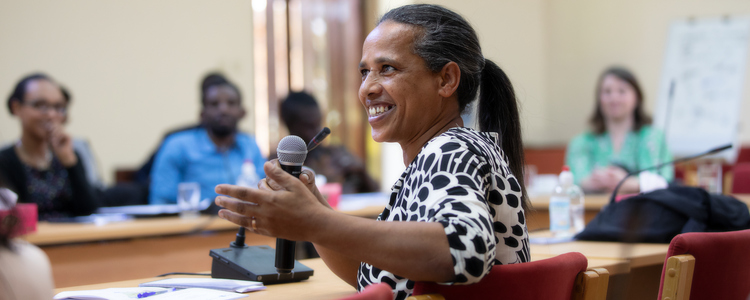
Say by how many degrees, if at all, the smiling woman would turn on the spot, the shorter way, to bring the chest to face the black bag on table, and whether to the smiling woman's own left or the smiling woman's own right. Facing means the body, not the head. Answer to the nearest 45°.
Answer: approximately 135° to the smiling woman's own right

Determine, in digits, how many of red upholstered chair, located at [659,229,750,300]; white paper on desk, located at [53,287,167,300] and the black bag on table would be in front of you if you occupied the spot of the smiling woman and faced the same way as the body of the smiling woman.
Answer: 1

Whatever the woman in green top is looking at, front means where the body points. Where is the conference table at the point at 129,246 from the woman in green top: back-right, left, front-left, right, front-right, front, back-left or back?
front-right

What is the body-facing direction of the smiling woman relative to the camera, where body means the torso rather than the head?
to the viewer's left

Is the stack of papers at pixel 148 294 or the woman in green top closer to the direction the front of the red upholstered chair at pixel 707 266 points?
the woman in green top

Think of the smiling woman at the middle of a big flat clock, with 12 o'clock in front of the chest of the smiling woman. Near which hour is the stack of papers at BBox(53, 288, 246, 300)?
The stack of papers is roughly at 12 o'clock from the smiling woman.

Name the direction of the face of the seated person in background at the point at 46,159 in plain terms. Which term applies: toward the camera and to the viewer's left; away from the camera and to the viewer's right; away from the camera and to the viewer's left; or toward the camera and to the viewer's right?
toward the camera and to the viewer's right

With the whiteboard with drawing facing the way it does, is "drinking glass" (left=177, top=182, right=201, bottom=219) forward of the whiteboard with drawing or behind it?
forward

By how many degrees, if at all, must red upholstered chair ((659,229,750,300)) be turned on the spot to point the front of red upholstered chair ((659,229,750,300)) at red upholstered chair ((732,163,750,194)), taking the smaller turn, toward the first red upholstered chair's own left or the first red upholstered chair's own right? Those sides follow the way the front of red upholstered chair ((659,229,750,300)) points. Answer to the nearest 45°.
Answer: approximately 45° to the first red upholstered chair's own right

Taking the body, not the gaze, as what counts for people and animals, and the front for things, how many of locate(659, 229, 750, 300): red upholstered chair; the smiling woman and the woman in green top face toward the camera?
1

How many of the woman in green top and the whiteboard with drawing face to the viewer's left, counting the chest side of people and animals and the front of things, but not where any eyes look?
0

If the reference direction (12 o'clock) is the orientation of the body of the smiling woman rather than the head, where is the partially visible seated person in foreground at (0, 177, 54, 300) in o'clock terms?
The partially visible seated person in foreground is roughly at 11 o'clock from the smiling woman.

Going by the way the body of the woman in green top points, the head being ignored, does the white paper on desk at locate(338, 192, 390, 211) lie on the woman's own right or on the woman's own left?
on the woman's own right

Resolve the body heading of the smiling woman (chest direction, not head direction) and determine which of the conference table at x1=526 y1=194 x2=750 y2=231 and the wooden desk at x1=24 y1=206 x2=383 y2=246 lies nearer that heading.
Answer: the wooden desk

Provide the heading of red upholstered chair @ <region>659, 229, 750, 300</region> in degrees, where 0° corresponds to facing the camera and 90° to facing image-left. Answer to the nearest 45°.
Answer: approximately 135°

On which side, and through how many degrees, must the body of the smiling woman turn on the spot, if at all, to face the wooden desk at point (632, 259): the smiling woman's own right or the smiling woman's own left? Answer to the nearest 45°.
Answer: approximately 135° to the smiling woman's own right

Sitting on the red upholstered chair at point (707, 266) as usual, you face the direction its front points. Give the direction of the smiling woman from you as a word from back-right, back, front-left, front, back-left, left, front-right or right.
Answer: left

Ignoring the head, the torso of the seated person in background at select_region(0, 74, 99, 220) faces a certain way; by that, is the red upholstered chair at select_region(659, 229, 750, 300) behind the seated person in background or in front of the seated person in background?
in front
